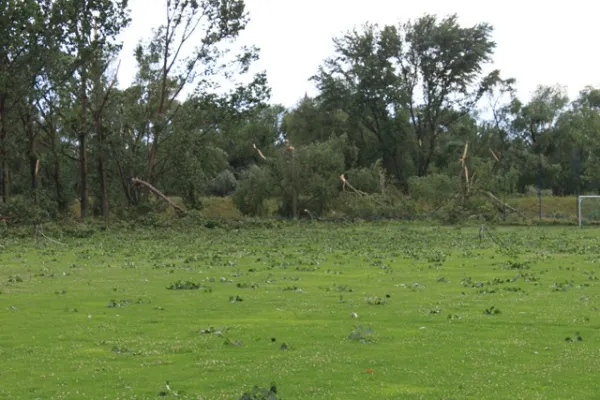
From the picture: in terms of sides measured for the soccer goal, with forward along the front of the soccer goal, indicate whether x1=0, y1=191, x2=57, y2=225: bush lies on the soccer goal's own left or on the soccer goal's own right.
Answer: on the soccer goal's own right

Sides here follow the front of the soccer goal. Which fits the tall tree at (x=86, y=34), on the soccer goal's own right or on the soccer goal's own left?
on the soccer goal's own right
